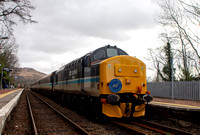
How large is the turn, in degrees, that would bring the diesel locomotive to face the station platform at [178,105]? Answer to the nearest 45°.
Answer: approximately 90° to its left

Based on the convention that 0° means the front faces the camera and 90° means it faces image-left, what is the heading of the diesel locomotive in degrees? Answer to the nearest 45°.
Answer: approximately 315°

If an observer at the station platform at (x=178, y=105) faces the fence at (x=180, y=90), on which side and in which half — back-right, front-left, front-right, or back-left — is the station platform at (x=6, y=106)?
back-left

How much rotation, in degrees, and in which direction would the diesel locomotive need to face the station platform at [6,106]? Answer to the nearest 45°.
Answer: approximately 45° to its right

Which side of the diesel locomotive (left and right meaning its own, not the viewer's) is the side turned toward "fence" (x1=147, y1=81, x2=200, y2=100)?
left
